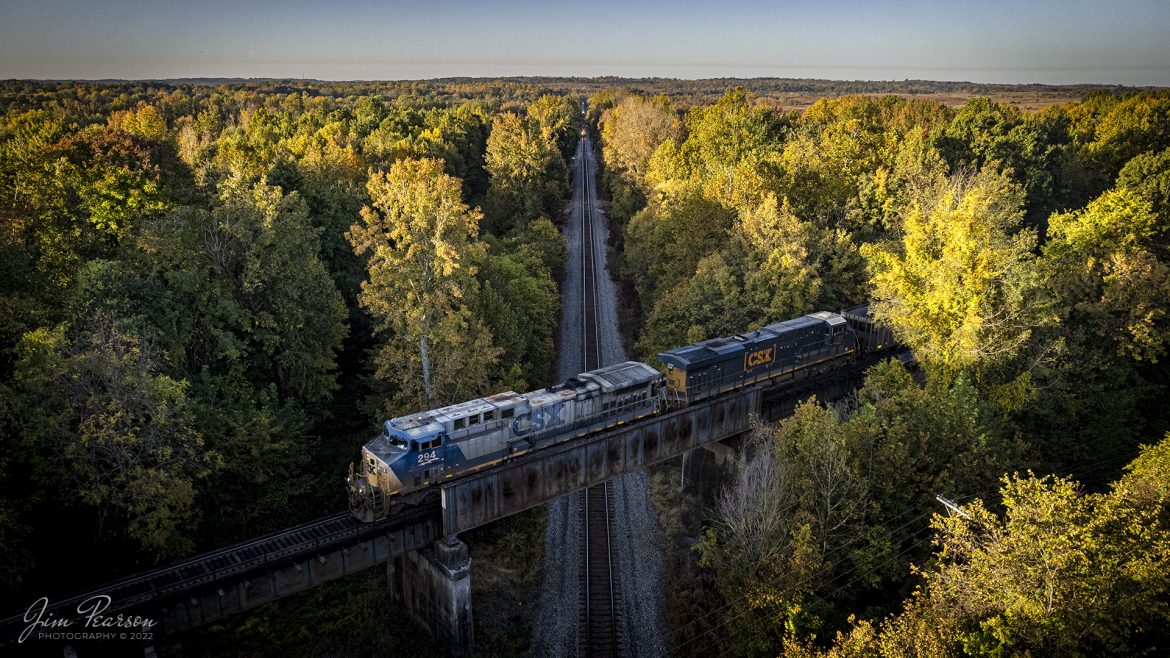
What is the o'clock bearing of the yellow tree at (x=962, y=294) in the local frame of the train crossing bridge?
The yellow tree is roughly at 7 o'clock from the train crossing bridge.

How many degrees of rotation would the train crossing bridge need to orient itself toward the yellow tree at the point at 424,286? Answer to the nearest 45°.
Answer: approximately 90° to its right

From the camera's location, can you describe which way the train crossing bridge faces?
facing the viewer and to the left of the viewer

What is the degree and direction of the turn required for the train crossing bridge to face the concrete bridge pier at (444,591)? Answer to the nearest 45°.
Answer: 0° — it already faces it

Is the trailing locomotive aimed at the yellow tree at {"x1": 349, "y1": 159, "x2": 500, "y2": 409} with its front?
no

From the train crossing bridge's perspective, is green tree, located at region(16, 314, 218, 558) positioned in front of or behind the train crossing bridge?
in front
